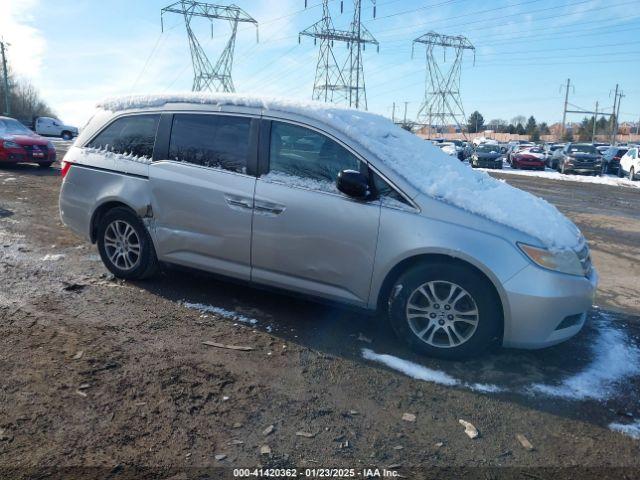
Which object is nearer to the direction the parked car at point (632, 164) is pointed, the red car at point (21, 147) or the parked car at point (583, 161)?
the red car

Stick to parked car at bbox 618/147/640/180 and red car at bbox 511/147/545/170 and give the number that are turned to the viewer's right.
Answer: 0

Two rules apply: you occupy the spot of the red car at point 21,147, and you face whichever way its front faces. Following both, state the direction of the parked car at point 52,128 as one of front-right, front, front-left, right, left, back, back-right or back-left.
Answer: back-left

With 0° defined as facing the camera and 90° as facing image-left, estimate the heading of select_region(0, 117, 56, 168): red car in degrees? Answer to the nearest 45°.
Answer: approximately 315°

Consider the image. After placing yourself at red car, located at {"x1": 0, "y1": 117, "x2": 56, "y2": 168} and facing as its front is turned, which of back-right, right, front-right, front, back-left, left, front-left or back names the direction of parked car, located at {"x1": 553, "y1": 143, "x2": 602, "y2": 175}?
front-left

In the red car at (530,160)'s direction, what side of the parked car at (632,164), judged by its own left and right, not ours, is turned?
right

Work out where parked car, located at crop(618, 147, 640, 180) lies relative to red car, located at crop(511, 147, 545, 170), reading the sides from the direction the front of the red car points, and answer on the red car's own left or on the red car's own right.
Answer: on the red car's own left

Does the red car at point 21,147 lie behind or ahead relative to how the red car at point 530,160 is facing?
ahead

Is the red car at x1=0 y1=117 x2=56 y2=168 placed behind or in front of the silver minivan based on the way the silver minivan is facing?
behind

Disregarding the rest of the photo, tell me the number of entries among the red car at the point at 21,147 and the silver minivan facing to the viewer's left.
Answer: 0
